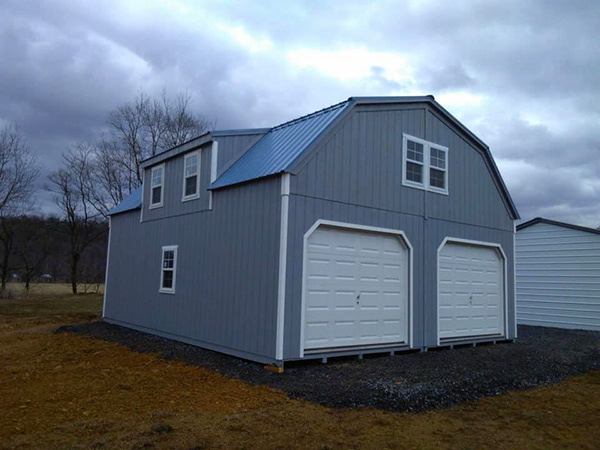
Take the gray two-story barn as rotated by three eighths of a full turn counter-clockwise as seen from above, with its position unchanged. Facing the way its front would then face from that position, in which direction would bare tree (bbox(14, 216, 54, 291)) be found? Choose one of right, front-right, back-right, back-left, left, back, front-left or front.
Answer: front-left

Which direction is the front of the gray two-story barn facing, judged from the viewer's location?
facing the viewer and to the right of the viewer

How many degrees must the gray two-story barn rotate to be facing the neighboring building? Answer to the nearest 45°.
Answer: approximately 90° to its left
